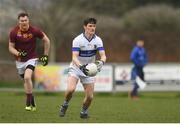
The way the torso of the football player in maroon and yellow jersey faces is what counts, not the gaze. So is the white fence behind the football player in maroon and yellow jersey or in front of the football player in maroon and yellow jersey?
behind

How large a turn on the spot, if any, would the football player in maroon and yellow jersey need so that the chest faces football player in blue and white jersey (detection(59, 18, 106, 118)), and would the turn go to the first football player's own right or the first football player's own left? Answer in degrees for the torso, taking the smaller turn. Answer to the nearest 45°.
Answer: approximately 45° to the first football player's own left

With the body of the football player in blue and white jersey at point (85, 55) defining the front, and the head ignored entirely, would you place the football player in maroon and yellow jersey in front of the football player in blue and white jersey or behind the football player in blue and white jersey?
behind

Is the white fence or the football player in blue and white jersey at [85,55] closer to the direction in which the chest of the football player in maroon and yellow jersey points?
the football player in blue and white jersey

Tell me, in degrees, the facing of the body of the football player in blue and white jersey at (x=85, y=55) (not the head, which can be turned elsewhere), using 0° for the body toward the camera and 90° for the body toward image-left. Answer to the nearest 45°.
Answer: approximately 315°

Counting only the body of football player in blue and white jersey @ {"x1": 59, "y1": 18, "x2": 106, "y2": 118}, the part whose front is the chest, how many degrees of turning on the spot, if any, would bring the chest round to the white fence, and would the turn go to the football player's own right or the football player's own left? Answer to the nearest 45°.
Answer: approximately 135° to the football player's own left
